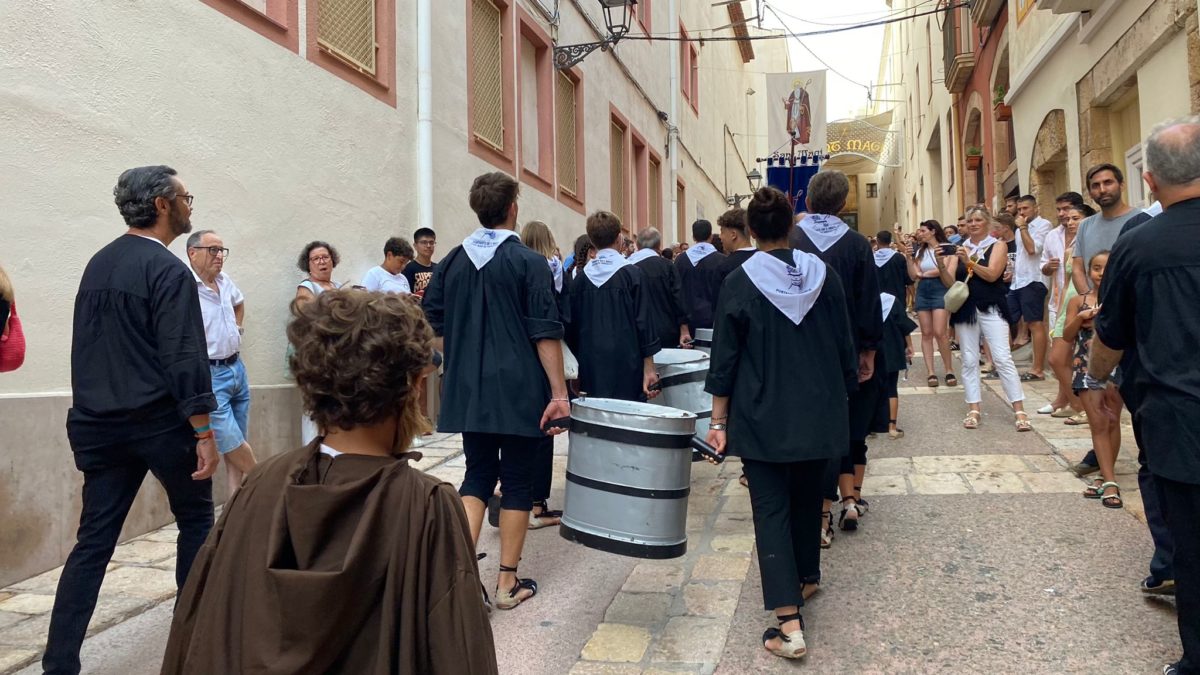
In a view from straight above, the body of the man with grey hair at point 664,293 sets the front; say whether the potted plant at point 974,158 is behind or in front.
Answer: in front

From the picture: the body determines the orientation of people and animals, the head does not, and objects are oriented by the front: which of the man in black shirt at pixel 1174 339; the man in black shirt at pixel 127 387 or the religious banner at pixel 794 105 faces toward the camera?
the religious banner

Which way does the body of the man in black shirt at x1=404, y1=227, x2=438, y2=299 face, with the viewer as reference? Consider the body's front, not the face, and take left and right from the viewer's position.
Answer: facing the viewer and to the right of the viewer

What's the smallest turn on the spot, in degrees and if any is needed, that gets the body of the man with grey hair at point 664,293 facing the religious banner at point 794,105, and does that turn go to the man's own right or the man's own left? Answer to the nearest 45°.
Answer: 0° — they already face it

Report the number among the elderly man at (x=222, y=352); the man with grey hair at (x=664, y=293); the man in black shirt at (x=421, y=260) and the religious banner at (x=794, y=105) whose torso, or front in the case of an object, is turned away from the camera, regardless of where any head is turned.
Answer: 1

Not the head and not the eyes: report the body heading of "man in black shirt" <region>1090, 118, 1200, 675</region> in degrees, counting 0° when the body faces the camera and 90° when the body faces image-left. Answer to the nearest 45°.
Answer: approximately 135°

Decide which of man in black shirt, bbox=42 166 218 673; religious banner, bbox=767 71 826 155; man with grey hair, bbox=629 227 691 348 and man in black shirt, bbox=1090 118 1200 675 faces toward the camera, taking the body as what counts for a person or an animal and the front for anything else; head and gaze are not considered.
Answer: the religious banner

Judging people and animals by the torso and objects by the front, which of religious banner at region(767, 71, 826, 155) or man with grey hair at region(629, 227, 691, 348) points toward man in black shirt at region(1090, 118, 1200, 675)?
the religious banner

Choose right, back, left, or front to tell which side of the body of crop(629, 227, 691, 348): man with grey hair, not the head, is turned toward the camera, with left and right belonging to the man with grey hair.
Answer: back

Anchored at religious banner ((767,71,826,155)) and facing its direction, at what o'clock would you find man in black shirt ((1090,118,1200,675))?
The man in black shirt is roughly at 12 o'clock from the religious banner.

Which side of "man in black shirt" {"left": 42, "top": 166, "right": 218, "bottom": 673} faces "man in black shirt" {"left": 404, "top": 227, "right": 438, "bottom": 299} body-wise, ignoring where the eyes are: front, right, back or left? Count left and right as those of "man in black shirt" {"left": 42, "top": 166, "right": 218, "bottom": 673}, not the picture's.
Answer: front

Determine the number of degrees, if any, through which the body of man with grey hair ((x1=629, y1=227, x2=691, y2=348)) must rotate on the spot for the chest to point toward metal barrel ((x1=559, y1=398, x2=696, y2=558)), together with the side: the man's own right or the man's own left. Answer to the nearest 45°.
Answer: approximately 180°

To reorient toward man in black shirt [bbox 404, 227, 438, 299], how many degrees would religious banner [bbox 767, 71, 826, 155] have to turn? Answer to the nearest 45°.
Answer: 0° — it already faces them

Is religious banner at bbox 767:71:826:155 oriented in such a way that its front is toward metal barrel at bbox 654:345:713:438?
yes

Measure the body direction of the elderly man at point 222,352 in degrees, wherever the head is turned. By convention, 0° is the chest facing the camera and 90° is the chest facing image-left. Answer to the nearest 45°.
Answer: approximately 315°
